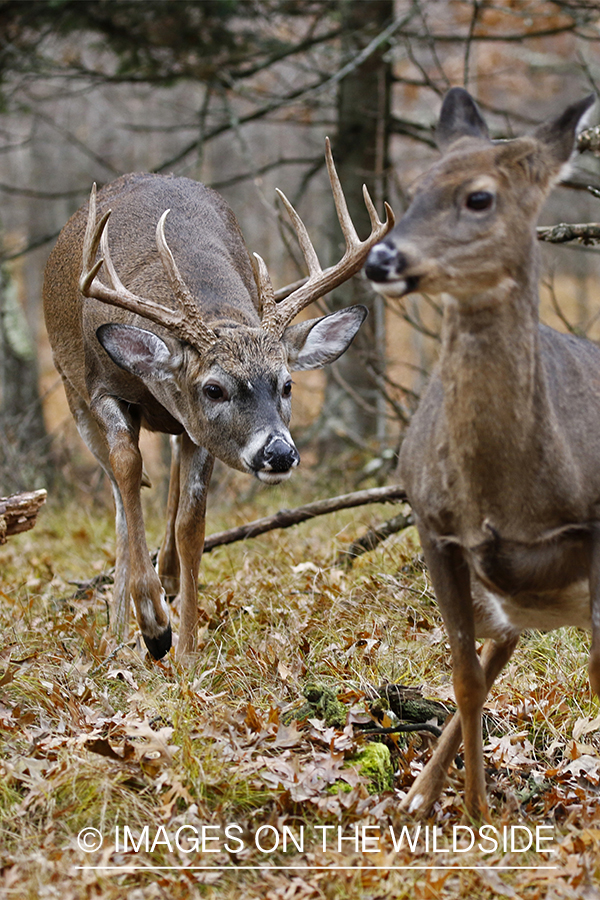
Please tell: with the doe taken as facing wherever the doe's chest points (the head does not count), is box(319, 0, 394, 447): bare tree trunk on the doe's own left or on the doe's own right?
on the doe's own right

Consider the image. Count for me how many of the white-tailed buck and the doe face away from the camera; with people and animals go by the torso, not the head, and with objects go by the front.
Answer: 0

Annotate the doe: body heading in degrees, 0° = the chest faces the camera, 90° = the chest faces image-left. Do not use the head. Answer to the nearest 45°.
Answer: approximately 45°

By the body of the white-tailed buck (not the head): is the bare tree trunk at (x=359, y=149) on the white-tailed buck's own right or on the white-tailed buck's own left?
on the white-tailed buck's own left

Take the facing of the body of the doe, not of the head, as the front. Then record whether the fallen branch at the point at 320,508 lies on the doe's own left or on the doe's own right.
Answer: on the doe's own right
